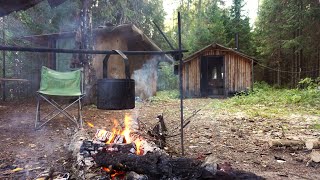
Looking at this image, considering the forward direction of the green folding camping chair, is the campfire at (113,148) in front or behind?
in front

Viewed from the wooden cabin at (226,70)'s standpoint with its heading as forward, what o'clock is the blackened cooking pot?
The blackened cooking pot is roughly at 12 o'clock from the wooden cabin.

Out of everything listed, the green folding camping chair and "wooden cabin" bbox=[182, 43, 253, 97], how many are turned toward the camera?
2

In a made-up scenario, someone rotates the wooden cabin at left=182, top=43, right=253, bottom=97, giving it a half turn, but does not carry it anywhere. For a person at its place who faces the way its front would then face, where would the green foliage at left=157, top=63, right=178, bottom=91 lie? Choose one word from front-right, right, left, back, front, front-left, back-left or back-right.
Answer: front-left

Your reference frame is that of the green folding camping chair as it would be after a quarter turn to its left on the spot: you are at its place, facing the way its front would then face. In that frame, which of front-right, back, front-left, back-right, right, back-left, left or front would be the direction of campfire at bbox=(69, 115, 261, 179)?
right

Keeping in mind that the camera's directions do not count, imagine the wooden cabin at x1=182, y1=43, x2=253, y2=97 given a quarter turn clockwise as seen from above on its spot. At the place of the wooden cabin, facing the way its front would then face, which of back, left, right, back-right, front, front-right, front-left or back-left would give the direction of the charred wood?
left

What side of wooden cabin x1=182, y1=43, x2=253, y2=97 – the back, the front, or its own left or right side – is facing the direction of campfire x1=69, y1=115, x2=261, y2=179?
front

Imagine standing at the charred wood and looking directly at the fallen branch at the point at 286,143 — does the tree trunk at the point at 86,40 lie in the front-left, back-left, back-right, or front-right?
front-left

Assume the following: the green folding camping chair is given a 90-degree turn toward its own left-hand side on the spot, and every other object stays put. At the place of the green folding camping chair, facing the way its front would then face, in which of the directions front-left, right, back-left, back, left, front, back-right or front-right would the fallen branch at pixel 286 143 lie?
front-right

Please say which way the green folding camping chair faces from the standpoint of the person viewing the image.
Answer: facing the viewer

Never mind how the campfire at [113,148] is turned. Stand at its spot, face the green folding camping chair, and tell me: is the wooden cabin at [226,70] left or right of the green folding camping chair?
right

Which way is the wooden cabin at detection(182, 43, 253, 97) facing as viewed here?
toward the camera

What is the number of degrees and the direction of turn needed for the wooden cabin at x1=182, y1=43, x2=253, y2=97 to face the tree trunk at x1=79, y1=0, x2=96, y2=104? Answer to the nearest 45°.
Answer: approximately 45° to its right
